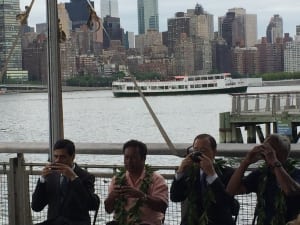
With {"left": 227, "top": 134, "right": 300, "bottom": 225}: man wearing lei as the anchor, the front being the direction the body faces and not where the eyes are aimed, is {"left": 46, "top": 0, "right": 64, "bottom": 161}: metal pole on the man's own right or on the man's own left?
on the man's own right

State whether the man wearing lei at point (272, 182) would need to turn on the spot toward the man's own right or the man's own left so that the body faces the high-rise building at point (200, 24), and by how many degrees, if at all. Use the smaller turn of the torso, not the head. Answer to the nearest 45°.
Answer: approximately 135° to the man's own right

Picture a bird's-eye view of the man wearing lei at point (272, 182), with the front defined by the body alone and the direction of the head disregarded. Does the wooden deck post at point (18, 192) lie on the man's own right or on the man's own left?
on the man's own right

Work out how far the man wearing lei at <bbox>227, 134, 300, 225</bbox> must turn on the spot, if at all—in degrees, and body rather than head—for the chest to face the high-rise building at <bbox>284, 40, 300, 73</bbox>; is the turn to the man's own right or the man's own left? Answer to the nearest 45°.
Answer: approximately 135° to the man's own right

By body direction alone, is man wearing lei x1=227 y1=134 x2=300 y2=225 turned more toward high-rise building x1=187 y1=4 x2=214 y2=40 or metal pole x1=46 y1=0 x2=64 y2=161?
the metal pole

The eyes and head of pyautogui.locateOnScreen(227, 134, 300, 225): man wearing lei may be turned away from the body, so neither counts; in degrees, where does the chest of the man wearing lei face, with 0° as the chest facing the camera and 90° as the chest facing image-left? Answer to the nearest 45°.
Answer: approximately 45°

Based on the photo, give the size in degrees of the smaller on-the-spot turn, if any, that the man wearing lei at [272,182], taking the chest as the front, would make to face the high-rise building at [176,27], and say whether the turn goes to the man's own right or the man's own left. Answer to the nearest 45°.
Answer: approximately 135° to the man's own right

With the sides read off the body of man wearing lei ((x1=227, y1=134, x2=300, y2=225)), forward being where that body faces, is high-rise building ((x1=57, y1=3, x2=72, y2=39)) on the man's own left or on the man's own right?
on the man's own right

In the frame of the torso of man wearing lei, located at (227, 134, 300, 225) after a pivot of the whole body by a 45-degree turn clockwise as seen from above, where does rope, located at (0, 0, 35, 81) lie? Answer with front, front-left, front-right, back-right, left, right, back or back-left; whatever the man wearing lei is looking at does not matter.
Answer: front-right
